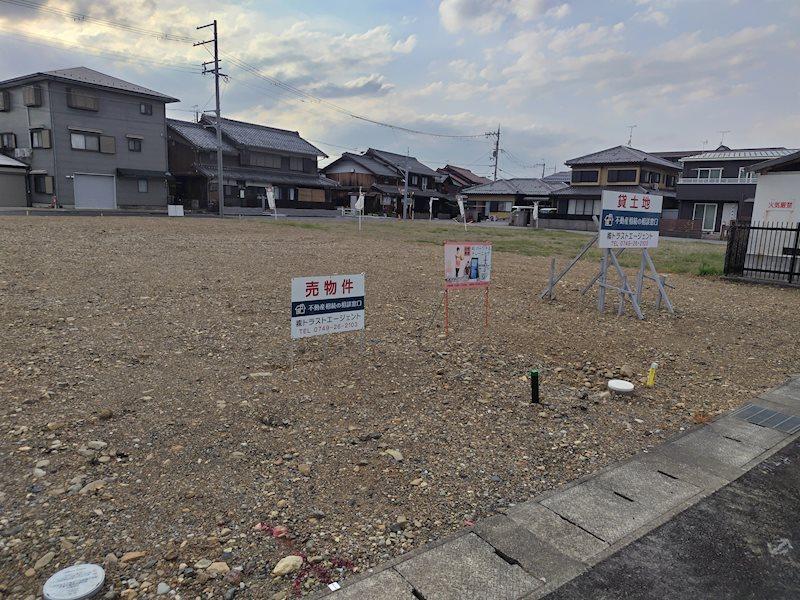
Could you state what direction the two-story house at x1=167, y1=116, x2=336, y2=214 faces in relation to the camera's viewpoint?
facing the viewer and to the right of the viewer

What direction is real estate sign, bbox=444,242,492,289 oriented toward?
toward the camera

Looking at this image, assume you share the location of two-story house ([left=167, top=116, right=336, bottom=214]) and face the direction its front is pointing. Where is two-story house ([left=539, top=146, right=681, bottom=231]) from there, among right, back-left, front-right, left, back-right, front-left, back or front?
front-left

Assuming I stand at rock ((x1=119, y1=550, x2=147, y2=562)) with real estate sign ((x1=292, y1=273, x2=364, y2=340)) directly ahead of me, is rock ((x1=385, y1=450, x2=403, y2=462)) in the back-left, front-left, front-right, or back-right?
front-right

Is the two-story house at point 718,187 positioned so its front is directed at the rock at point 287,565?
yes

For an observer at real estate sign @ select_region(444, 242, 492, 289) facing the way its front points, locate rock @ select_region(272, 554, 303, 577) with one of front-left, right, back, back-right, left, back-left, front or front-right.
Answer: front

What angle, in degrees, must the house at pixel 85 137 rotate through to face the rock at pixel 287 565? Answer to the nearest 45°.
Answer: approximately 45° to its right

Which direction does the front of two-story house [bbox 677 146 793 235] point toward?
toward the camera

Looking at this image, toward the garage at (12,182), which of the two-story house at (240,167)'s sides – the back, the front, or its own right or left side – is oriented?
right

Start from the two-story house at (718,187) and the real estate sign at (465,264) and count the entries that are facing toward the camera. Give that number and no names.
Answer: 2

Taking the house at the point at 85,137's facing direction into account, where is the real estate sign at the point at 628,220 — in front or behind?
in front

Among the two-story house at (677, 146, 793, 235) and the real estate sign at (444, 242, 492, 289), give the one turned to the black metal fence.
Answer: the two-story house

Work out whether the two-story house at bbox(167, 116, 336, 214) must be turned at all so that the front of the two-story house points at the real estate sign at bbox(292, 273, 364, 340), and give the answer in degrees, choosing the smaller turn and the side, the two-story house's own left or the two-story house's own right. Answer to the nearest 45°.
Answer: approximately 45° to the two-story house's own right

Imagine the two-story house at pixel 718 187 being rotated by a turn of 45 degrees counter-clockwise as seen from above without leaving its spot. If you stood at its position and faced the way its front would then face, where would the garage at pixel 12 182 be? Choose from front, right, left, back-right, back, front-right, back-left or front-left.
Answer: right

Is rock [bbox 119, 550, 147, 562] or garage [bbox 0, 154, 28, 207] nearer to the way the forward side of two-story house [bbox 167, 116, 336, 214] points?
the rock

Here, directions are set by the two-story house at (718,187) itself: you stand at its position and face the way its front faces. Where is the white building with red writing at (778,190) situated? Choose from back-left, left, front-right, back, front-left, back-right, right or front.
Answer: front

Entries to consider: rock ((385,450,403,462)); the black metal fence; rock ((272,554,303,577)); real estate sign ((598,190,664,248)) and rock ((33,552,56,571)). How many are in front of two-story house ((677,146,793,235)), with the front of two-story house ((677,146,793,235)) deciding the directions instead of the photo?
5

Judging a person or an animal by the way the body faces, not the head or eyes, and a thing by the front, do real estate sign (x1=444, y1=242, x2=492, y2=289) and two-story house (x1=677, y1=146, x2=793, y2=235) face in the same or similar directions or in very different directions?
same or similar directions

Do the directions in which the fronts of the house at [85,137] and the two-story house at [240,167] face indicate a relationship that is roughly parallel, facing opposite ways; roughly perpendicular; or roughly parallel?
roughly parallel
